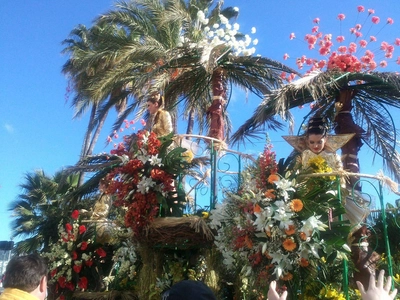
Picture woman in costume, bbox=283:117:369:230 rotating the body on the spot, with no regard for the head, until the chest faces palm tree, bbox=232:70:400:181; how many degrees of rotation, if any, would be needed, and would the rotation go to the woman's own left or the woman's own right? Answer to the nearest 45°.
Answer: approximately 180°

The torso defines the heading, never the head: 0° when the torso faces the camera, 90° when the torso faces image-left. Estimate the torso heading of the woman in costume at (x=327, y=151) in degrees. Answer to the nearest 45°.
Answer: approximately 0°

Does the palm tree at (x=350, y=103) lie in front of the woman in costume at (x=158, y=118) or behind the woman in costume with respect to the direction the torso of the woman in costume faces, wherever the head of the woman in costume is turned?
behind

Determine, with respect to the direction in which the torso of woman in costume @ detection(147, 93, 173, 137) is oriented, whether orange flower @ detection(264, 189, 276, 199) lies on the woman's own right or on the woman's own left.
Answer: on the woman's own left

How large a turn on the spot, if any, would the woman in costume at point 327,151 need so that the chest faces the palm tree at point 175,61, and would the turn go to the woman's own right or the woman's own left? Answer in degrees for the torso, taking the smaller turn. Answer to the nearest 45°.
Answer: approximately 135° to the woman's own right

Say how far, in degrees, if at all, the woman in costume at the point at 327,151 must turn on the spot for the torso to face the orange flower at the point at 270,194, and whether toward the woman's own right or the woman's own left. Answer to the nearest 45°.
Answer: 0° — they already face it

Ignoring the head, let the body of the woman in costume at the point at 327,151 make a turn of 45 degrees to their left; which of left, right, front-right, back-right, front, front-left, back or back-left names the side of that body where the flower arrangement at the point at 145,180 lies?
back-right

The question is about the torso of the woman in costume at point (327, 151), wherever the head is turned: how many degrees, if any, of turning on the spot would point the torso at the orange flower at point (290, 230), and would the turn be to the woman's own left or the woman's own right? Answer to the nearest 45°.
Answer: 0° — they already face it
